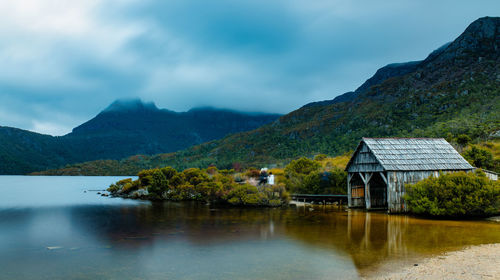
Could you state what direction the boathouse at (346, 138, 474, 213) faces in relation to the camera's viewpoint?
facing the viewer and to the left of the viewer

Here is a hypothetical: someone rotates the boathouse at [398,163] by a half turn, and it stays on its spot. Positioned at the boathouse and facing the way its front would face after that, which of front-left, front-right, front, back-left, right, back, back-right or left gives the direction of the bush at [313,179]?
left

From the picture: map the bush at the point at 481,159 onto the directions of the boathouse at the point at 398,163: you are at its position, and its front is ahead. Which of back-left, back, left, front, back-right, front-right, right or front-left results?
back
